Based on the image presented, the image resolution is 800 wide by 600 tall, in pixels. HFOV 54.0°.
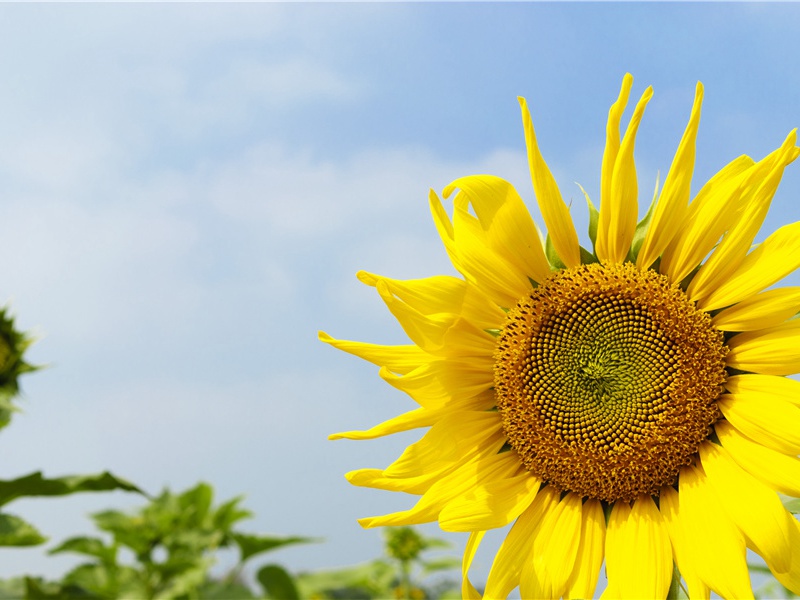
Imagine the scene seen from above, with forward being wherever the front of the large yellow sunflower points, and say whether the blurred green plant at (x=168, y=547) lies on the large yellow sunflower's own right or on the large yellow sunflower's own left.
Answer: on the large yellow sunflower's own right

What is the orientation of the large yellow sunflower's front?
toward the camera

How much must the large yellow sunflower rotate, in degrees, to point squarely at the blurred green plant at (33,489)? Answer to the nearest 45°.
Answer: approximately 90° to its right

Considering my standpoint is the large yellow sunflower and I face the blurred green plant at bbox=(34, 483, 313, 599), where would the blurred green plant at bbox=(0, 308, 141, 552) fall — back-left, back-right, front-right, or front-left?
front-left

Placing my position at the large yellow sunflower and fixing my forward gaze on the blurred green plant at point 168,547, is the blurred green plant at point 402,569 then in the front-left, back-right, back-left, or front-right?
front-right

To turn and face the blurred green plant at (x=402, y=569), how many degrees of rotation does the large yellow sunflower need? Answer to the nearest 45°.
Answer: approximately 135° to its right
